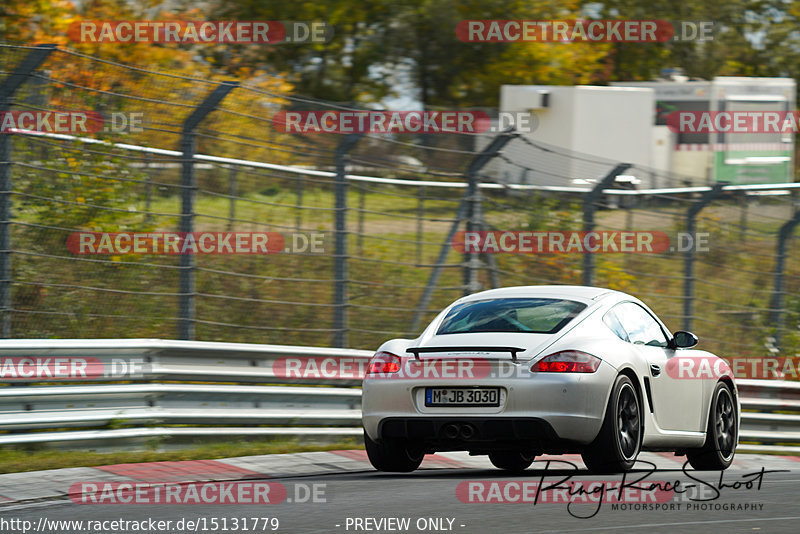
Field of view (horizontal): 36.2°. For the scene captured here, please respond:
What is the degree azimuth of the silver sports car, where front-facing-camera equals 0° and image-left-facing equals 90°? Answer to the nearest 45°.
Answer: approximately 225°

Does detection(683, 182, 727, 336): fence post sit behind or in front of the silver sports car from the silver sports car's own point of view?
in front

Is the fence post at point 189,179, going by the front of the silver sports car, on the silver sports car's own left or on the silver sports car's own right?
on the silver sports car's own left

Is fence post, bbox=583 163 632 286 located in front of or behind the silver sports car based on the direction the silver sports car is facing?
in front

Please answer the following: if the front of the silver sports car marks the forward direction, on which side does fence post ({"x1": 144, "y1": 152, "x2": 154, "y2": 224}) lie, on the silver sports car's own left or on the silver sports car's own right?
on the silver sports car's own left

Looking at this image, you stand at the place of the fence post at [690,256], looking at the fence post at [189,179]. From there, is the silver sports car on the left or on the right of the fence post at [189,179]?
left

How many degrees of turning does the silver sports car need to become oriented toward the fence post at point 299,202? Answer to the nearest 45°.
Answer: approximately 90° to its left

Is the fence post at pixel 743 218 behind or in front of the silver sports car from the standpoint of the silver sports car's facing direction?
in front

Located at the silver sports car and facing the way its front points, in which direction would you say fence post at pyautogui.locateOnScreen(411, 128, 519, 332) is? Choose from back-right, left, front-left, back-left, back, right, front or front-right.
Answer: front-left

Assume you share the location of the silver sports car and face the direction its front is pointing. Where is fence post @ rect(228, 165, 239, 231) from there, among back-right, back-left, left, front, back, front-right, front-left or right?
left
